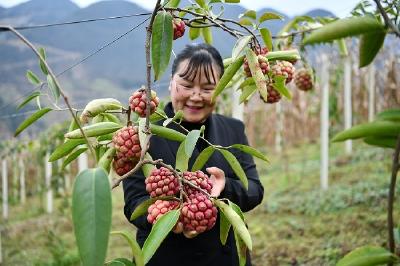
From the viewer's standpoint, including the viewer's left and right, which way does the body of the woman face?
facing the viewer

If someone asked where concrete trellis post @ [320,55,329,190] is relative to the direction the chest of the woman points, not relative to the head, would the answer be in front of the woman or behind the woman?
behind
